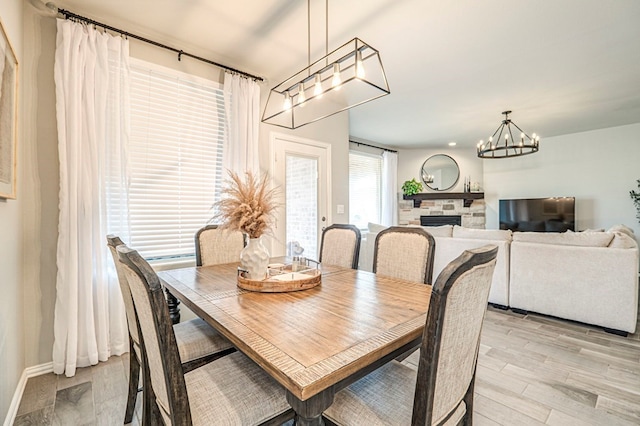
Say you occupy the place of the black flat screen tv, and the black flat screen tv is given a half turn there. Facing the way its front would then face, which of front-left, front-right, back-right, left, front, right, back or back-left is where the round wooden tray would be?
back

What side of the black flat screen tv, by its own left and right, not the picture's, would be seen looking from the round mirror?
right

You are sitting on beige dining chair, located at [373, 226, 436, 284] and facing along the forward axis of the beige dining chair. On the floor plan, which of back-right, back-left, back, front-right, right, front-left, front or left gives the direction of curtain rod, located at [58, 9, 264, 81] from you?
front-right

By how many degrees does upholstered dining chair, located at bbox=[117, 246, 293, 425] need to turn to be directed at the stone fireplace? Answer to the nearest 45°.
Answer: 0° — it already faces it

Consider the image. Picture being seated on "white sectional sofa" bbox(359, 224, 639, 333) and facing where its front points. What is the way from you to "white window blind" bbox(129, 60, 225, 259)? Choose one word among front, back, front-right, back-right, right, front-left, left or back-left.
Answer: back

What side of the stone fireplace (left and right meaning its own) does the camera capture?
front

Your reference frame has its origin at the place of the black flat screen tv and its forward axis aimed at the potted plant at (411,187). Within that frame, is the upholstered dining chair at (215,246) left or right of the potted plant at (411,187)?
left

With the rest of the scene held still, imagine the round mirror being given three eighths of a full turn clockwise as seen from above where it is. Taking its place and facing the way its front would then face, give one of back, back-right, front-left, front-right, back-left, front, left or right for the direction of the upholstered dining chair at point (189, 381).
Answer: back-left

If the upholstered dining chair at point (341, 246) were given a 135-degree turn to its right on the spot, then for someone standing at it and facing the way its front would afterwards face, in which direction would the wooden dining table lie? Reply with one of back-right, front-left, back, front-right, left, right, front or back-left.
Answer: back

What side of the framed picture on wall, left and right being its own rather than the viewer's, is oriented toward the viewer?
right

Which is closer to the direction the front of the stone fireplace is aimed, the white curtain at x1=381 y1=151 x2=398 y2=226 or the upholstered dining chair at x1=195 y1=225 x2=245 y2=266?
the upholstered dining chair

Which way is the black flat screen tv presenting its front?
toward the camera

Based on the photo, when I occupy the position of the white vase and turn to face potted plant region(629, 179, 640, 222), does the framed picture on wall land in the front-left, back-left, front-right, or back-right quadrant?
back-left

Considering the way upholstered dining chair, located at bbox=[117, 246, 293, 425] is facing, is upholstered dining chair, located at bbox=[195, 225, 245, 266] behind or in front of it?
in front

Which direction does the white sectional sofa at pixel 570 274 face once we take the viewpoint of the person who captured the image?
facing away from the viewer and to the right of the viewer
